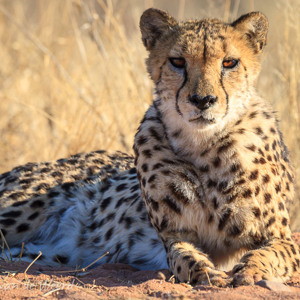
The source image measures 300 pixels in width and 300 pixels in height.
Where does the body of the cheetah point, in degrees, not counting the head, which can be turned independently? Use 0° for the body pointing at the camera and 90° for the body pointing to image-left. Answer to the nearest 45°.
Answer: approximately 315°
